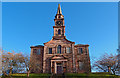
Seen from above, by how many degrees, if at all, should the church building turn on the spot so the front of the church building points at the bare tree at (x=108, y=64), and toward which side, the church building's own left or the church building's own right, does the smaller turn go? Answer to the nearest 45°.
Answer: approximately 45° to the church building's own left

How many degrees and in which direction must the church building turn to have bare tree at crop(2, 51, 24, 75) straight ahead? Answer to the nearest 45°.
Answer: approximately 45° to its right

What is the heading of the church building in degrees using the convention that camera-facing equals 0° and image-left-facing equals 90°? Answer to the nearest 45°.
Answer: approximately 0°
